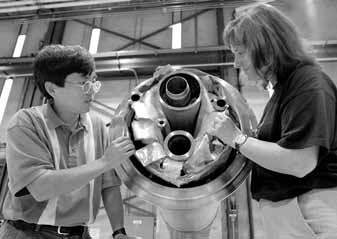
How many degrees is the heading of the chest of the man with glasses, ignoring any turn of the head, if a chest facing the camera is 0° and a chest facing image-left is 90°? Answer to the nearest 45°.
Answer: approximately 315°

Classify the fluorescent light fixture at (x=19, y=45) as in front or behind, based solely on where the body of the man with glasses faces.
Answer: behind

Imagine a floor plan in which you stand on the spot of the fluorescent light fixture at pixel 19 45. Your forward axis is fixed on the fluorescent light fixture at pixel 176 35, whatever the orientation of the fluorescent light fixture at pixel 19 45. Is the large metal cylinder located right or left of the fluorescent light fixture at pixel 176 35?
right

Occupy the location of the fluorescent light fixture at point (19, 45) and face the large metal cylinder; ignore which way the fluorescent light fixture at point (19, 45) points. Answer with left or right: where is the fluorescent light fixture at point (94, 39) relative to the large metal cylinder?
left

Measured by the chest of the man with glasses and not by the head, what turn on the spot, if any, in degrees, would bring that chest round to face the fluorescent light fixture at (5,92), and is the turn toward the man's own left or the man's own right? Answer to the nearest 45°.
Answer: approximately 135° to the man's own left
